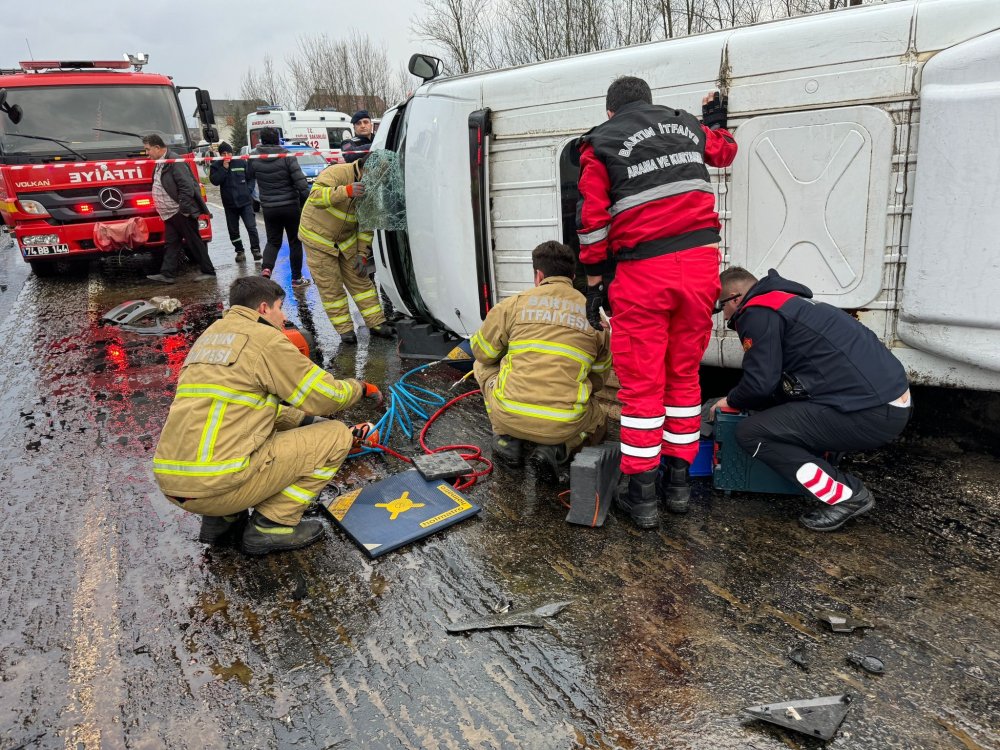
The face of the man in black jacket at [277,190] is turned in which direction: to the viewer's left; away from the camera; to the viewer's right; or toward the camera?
away from the camera

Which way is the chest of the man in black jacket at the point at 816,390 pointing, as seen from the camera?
to the viewer's left

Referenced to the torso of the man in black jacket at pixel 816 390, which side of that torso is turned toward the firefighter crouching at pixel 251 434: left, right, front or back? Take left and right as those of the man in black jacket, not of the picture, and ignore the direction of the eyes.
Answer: front

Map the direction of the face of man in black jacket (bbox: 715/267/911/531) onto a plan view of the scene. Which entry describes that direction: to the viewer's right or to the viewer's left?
to the viewer's left

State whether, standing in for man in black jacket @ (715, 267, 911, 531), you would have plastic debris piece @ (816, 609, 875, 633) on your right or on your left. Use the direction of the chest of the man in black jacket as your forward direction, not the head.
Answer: on your left

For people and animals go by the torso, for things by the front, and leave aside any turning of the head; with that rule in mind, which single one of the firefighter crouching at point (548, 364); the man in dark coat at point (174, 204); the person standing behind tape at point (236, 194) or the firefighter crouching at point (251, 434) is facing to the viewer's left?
the man in dark coat

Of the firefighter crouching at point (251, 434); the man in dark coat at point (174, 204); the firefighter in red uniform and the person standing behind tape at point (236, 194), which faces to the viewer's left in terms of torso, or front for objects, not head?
the man in dark coat

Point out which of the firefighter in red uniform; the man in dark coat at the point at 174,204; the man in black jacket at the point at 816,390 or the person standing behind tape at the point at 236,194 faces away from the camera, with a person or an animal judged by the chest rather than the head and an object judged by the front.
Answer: the firefighter in red uniform

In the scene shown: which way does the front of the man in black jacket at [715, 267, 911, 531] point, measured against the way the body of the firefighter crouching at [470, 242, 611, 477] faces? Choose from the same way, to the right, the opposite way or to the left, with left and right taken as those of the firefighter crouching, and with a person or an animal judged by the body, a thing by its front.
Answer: to the left

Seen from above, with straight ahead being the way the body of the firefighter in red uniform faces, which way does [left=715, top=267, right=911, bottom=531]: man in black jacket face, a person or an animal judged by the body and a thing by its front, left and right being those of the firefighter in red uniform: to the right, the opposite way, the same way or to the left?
to the left

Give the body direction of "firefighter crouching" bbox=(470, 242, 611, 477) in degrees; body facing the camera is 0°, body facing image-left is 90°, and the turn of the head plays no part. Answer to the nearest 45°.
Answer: approximately 180°

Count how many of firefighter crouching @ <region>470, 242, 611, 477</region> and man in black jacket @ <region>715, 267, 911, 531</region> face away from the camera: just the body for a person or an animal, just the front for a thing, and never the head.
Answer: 1

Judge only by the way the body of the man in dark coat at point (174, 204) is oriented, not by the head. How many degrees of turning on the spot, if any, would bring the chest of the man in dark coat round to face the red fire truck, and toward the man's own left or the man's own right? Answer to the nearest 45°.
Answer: approximately 45° to the man's own right

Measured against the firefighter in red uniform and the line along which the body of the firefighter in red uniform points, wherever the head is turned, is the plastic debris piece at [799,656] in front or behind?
behind
